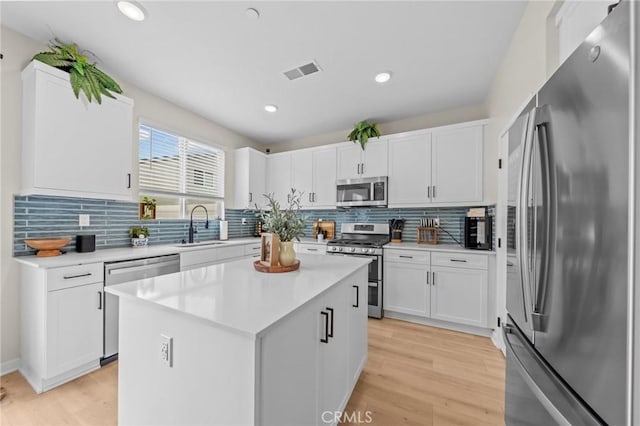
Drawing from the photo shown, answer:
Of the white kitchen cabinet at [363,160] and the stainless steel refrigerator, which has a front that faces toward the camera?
the white kitchen cabinet

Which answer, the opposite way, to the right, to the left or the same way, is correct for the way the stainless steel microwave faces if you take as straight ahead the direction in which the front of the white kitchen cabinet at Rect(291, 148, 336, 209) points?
the same way

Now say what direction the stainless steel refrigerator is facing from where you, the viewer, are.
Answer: facing to the left of the viewer

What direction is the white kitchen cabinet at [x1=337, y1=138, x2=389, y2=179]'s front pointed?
toward the camera

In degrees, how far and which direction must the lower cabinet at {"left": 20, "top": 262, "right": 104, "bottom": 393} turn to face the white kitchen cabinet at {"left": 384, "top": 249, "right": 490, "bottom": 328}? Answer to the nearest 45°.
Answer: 0° — it already faces it

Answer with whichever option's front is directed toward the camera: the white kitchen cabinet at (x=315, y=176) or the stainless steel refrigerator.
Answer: the white kitchen cabinet

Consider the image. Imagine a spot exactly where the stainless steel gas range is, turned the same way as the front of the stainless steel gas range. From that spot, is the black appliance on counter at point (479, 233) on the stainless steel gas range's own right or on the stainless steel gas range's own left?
on the stainless steel gas range's own left

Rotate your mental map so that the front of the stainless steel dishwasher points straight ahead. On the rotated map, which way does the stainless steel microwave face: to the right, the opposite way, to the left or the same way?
to the right

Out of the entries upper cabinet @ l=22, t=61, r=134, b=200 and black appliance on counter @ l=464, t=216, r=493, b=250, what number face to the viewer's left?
0

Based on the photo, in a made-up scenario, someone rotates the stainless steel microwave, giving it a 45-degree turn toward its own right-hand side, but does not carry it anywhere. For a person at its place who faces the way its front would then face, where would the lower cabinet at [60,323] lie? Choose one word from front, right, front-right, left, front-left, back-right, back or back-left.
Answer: front

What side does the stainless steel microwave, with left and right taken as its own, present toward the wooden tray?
front

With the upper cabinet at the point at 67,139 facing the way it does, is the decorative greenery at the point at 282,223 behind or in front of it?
in front

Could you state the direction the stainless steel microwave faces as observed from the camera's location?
facing the viewer

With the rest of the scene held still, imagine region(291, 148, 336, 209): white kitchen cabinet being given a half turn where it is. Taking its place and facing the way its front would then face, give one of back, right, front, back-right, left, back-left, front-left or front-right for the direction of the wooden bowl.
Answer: back-left

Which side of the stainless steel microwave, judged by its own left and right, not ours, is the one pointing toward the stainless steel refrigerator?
front

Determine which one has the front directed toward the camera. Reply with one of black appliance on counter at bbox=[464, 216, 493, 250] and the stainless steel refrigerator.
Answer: the black appliance on counter

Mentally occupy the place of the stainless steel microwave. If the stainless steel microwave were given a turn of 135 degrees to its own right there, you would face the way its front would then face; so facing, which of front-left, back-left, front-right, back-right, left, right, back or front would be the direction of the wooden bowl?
left

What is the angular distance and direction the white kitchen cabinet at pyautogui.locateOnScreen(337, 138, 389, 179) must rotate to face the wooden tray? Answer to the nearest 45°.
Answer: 0° — it already faces it
